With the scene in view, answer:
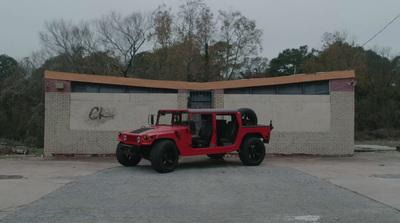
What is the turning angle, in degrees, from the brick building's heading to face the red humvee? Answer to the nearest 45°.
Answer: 0° — it already faces it

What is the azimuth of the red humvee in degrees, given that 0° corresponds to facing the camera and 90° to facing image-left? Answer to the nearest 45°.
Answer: approximately 45°

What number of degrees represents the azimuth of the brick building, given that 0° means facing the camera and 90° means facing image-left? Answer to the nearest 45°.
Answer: approximately 0°
